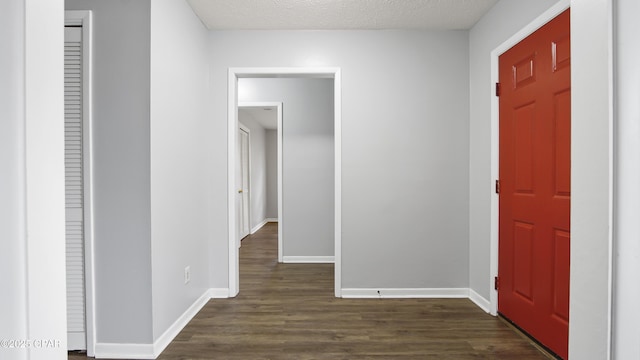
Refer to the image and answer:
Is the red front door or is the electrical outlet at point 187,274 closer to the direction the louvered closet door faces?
the red front door

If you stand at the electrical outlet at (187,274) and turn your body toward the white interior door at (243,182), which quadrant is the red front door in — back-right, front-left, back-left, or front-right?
back-right

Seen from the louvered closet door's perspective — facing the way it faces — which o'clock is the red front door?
The red front door is roughly at 10 o'clock from the louvered closet door.

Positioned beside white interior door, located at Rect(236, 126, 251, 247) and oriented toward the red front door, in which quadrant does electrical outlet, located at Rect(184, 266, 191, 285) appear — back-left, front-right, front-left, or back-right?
front-right

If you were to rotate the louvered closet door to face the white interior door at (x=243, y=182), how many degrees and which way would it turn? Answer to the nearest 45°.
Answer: approximately 135° to its left

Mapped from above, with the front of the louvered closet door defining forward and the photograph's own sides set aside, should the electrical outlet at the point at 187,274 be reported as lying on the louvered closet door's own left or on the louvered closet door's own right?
on the louvered closet door's own left
